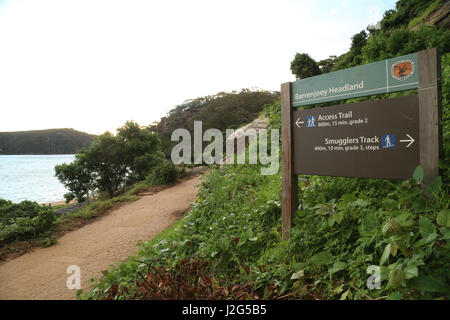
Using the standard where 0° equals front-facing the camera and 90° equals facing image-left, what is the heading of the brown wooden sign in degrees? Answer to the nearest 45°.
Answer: approximately 45°

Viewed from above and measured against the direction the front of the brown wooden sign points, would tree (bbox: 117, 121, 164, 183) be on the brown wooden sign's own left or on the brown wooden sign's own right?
on the brown wooden sign's own right

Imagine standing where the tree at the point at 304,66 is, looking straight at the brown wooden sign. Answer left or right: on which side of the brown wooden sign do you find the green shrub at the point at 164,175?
right

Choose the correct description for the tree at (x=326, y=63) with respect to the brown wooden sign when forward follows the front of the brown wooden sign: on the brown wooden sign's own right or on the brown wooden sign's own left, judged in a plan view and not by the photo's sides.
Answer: on the brown wooden sign's own right

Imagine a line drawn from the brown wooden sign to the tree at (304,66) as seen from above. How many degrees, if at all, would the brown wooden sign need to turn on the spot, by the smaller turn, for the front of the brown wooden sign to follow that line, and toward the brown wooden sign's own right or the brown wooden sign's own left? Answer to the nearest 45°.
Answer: approximately 135° to the brown wooden sign's own right
